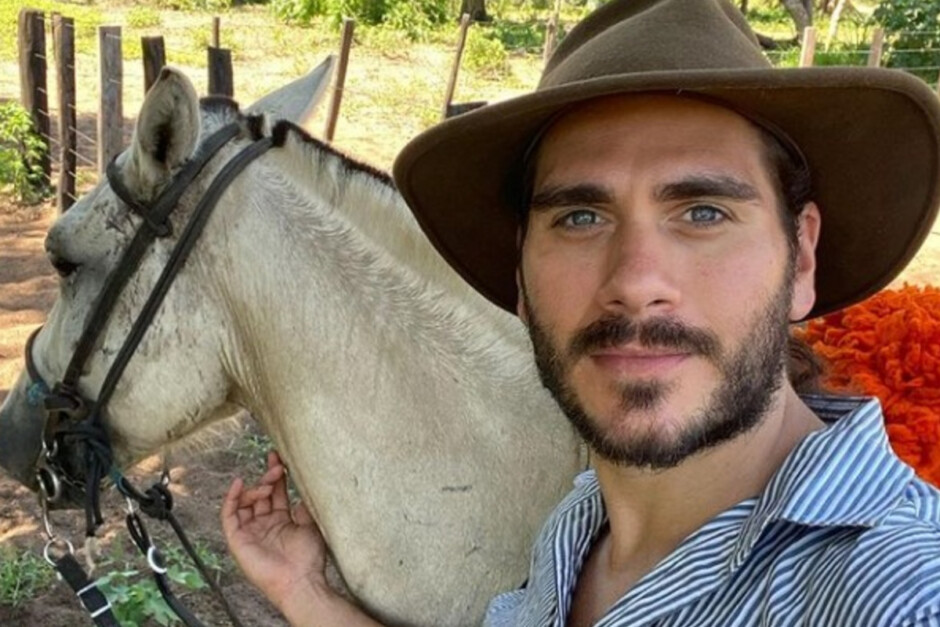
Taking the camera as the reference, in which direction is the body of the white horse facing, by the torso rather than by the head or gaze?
to the viewer's left

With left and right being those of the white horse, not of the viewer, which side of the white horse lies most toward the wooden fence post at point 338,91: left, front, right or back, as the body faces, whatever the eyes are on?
right

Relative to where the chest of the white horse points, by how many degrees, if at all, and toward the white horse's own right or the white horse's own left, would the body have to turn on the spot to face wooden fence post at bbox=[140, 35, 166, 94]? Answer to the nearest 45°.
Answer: approximately 90° to the white horse's own right

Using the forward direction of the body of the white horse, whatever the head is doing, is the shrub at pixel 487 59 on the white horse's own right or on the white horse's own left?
on the white horse's own right

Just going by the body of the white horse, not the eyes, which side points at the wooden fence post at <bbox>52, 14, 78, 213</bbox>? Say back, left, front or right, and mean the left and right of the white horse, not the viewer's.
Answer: right

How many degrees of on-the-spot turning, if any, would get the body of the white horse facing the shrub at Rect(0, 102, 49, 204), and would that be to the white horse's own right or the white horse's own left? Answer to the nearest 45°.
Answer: approximately 90° to the white horse's own right

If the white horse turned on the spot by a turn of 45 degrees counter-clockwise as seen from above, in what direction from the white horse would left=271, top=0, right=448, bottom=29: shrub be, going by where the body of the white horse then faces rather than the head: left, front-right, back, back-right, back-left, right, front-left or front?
back-right

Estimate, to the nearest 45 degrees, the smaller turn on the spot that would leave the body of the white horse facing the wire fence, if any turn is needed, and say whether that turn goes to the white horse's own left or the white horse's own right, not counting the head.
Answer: approximately 90° to the white horse's own right

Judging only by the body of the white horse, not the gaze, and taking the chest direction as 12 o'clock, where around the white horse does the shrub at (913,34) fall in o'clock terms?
The shrub is roughly at 4 o'clock from the white horse.
